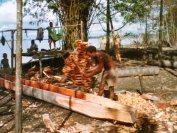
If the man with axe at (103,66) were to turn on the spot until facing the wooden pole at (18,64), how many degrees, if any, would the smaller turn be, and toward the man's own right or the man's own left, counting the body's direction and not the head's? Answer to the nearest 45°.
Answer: approximately 45° to the man's own left

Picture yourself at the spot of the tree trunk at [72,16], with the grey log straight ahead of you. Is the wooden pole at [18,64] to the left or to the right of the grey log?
right

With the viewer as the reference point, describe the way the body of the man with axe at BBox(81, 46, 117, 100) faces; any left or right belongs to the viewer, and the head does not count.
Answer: facing to the left of the viewer
